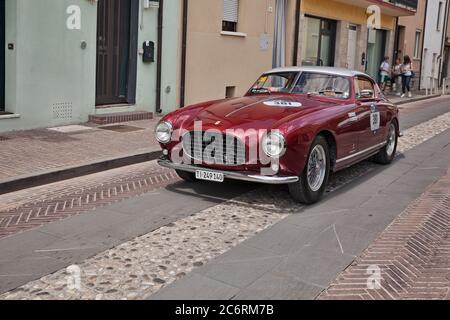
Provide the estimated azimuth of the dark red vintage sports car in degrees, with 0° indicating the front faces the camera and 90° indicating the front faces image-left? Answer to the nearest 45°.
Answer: approximately 45°

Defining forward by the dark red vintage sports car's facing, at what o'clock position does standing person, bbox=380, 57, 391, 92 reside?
The standing person is roughly at 5 o'clock from the dark red vintage sports car.

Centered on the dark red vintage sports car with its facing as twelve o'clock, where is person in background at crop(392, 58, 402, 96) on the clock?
The person in background is roughly at 5 o'clock from the dark red vintage sports car.

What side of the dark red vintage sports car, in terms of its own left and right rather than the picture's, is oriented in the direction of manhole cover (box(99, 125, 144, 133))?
right

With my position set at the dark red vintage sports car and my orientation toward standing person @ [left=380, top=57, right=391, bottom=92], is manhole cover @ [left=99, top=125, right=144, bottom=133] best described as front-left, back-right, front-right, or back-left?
front-left

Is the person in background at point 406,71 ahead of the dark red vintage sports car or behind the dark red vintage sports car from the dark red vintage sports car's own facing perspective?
behind
